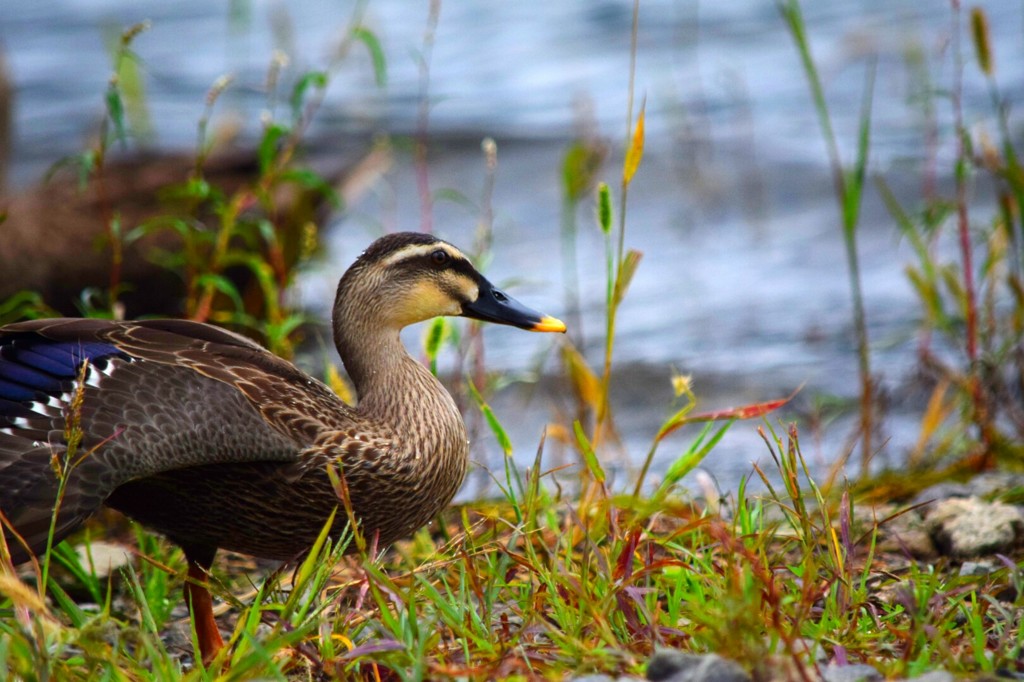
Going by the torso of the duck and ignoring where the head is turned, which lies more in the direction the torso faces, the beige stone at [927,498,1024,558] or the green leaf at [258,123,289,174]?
the beige stone

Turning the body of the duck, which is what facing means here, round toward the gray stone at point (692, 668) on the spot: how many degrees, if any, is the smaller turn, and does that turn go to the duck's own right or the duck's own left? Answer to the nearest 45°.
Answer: approximately 45° to the duck's own right

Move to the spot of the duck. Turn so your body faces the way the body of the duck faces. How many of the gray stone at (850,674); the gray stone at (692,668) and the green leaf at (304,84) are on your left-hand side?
1

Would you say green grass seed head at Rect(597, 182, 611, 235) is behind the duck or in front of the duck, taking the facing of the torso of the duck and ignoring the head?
in front

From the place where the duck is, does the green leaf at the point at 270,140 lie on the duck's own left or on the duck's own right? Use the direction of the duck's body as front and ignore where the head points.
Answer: on the duck's own left

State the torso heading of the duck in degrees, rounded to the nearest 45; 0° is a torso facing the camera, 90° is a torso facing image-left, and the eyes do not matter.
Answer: approximately 270°

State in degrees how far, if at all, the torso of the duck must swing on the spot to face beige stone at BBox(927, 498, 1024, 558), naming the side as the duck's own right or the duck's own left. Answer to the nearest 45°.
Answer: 0° — it already faces it

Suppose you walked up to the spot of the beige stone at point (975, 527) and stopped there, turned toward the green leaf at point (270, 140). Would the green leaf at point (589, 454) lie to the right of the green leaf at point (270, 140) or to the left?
left

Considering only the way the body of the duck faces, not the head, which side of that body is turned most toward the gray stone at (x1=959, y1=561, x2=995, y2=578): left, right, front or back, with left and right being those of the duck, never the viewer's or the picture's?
front

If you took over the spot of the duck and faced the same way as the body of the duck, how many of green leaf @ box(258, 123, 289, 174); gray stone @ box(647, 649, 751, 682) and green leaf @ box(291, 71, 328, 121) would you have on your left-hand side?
2

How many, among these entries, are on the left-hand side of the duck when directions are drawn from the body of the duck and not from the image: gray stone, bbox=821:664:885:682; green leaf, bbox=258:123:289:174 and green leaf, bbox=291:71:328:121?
2
